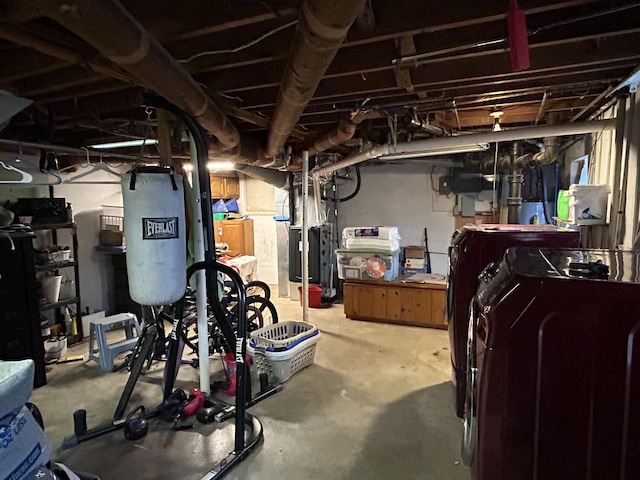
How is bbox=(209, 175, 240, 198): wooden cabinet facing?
toward the camera

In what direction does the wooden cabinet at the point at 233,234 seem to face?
toward the camera

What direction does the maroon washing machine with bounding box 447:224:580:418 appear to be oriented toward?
to the viewer's left

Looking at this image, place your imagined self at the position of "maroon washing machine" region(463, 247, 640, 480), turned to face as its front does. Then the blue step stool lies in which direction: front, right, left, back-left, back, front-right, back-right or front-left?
front

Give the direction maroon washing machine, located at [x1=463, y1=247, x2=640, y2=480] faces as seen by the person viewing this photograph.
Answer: facing to the left of the viewer

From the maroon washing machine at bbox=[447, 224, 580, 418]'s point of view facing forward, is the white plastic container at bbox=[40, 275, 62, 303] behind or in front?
in front

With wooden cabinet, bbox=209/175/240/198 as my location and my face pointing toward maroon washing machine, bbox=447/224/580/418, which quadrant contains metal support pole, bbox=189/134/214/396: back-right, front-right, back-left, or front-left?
front-right

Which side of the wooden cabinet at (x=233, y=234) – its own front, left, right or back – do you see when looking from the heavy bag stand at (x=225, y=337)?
front

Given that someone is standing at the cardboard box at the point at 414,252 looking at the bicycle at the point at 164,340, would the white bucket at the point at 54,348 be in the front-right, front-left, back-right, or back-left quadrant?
front-right

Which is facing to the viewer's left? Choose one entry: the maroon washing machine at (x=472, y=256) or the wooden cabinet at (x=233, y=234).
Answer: the maroon washing machine

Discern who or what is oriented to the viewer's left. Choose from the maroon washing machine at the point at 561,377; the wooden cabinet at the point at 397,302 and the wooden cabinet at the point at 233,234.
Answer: the maroon washing machine

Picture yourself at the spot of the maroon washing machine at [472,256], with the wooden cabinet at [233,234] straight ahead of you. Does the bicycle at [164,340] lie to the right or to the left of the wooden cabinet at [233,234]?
left

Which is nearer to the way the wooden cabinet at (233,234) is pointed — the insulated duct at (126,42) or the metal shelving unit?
the insulated duct

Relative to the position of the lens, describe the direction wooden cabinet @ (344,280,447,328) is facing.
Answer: facing the viewer

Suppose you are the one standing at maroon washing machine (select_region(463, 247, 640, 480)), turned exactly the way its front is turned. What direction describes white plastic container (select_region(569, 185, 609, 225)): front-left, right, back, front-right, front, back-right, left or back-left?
right

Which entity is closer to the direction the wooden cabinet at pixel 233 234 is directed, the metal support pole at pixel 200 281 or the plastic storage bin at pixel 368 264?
the metal support pole
